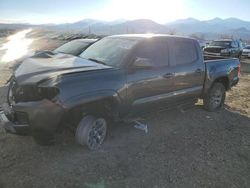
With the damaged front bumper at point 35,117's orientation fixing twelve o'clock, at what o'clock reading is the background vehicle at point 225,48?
The background vehicle is roughly at 6 o'clock from the damaged front bumper.

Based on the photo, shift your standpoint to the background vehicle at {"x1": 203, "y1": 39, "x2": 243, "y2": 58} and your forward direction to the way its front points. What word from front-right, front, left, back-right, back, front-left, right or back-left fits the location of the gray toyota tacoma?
front-left

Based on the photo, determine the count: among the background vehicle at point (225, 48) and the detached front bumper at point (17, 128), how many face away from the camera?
0

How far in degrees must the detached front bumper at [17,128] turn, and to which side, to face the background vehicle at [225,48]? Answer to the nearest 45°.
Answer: approximately 180°

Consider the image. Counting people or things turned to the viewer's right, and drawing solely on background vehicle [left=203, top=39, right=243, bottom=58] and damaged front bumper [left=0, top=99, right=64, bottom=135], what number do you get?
0

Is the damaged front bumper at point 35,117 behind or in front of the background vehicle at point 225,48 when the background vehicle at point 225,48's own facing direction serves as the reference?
in front

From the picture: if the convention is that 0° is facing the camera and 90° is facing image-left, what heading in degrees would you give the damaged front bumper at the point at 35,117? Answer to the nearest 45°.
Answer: approximately 45°

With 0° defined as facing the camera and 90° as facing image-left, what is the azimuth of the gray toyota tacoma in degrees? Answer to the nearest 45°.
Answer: approximately 45°

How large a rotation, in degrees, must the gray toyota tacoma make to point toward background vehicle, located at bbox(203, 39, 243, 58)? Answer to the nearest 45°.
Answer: approximately 180°

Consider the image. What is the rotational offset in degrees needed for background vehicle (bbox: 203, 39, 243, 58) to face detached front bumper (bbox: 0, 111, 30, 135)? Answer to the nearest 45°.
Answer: approximately 45° to its left
